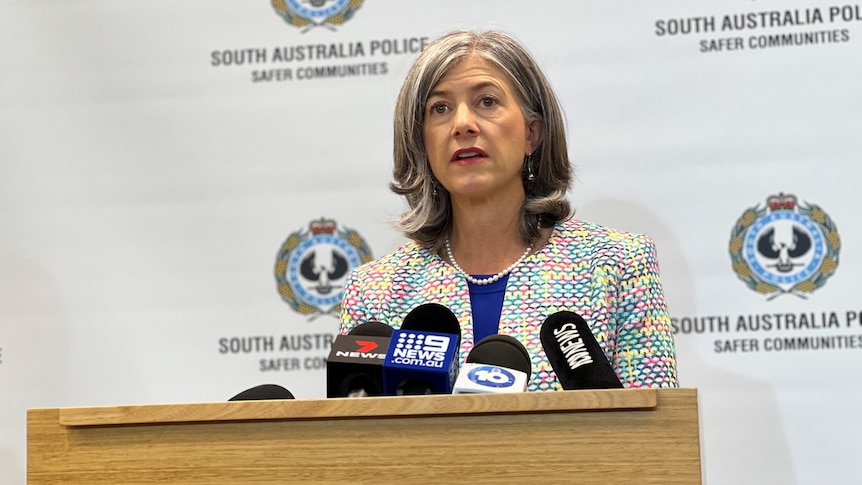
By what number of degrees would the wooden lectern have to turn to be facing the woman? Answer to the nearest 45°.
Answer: approximately 180°

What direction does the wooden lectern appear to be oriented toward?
toward the camera
